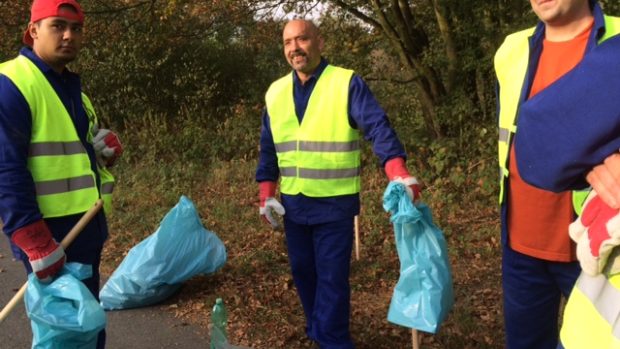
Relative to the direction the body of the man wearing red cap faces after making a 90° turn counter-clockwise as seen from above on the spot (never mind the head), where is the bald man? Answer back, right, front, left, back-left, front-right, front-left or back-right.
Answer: front-right

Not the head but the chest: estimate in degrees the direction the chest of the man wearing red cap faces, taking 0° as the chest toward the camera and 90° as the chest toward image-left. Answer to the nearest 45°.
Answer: approximately 315°

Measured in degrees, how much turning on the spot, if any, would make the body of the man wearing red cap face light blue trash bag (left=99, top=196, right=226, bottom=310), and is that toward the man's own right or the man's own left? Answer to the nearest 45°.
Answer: approximately 90° to the man's own left
